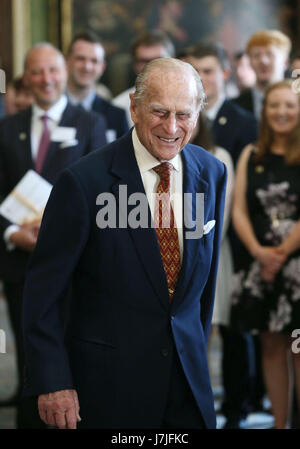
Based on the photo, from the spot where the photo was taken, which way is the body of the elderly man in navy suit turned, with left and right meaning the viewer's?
facing the viewer and to the right of the viewer

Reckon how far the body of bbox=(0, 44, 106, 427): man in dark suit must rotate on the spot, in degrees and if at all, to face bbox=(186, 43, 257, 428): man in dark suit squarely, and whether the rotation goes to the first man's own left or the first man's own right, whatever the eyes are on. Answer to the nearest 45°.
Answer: approximately 90° to the first man's own left

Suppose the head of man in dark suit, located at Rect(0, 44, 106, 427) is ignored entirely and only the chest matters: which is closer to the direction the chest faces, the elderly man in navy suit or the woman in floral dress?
the elderly man in navy suit

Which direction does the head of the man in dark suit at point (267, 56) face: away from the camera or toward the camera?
toward the camera

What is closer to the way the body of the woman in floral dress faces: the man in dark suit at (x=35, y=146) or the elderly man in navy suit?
the elderly man in navy suit

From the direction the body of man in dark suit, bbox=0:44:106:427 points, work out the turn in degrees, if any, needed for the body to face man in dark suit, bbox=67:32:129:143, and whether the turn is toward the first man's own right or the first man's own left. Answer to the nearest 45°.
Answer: approximately 180°

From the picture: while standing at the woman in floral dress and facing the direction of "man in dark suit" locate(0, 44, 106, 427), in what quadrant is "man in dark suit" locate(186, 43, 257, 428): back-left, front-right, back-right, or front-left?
front-right

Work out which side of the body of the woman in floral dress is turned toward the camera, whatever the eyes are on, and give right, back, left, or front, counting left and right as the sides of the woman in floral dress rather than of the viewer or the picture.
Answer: front

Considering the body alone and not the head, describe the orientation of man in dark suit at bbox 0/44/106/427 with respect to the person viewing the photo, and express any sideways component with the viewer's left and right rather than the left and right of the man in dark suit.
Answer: facing the viewer

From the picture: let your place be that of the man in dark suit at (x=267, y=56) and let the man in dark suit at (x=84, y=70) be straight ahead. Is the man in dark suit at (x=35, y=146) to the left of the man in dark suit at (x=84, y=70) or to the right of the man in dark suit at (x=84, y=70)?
left

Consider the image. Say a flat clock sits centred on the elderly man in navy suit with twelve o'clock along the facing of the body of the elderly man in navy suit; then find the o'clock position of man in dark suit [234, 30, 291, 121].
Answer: The man in dark suit is roughly at 8 o'clock from the elderly man in navy suit.

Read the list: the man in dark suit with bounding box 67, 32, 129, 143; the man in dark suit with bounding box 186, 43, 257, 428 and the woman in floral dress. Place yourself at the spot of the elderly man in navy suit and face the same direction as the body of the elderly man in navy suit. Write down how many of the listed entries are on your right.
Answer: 0

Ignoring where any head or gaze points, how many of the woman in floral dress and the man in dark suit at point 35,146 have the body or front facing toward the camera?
2

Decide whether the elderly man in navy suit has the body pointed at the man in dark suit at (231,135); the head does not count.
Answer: no

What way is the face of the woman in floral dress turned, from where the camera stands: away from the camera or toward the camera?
toward the camera

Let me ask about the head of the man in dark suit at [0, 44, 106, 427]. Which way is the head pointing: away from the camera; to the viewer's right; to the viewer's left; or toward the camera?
toward the camera

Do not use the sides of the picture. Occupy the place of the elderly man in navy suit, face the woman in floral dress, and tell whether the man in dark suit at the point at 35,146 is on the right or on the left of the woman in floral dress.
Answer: left

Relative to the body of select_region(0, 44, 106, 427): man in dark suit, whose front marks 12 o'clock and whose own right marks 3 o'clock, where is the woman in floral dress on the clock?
The woman in floral dress is roughly at 9 o'clock from the man in dark suit.
